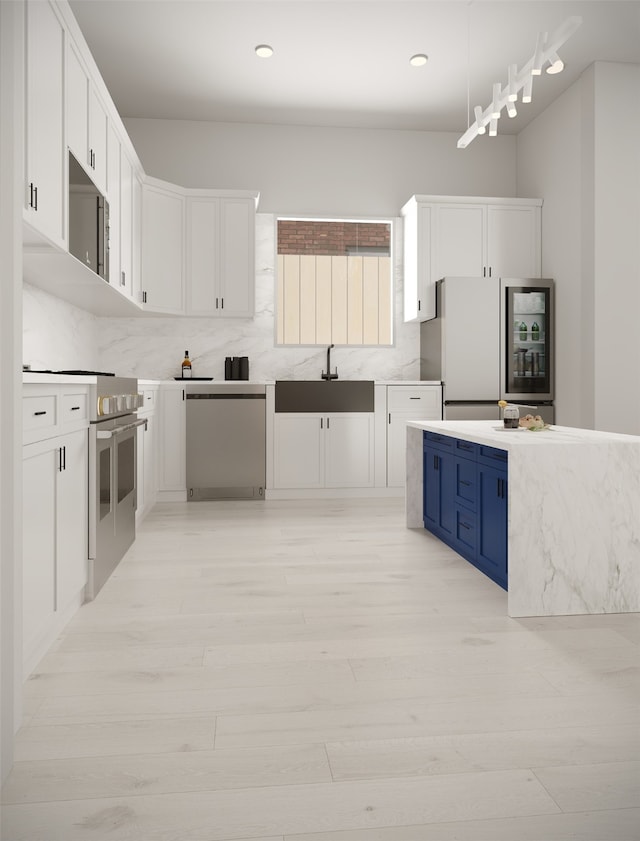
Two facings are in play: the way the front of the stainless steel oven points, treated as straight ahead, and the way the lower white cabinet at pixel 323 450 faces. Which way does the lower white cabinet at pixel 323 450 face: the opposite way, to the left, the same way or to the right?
to the right

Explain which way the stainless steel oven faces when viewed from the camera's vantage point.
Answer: facing to the right of the viewer

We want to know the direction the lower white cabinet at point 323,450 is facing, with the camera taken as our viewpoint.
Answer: facing the viewer

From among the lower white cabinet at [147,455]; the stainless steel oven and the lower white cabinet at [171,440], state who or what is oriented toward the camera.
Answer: the lower white cabinet at [171,440]

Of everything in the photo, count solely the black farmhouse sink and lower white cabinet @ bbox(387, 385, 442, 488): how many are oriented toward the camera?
2

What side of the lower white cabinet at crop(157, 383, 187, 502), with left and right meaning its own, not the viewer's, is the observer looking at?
front

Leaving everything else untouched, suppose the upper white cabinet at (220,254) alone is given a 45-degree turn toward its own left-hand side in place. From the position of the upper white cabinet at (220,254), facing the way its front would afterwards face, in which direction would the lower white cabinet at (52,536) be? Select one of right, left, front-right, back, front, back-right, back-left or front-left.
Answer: front-right

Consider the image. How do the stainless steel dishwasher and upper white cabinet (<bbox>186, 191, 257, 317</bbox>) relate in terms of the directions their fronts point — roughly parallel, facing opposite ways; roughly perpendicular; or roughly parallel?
roughly parallel

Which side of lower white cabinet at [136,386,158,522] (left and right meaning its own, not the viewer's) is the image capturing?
right

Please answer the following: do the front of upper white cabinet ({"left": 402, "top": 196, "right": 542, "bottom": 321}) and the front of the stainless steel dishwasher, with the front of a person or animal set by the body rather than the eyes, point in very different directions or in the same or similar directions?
same or similar directions

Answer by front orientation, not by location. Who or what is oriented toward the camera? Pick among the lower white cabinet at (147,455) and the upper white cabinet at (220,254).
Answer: the upper white cabinet

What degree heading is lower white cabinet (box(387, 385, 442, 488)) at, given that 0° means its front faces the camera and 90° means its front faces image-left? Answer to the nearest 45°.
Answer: approximately 0°

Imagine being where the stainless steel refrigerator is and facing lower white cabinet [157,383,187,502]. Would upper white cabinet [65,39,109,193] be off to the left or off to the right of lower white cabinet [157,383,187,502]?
left
